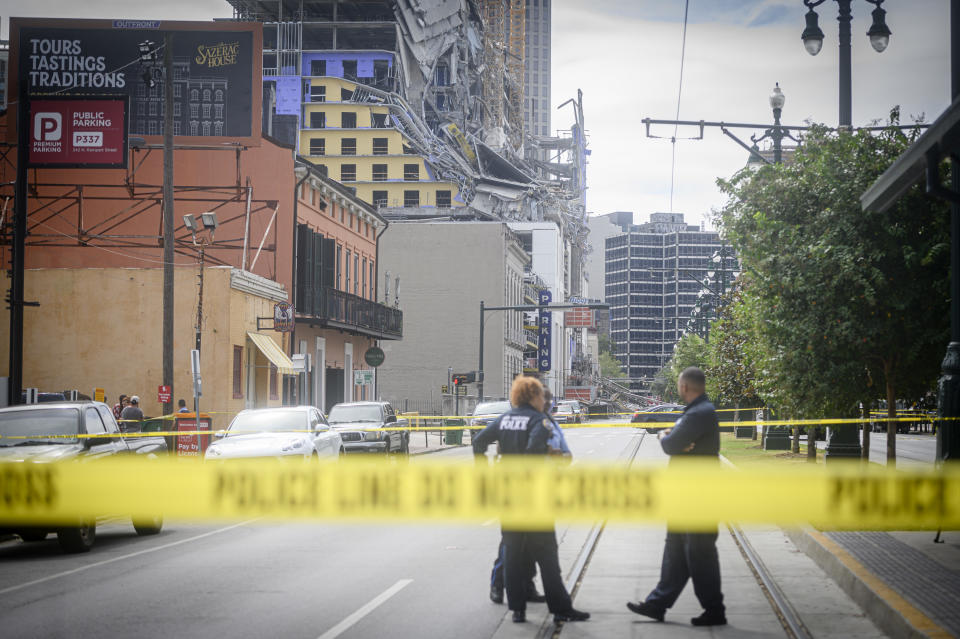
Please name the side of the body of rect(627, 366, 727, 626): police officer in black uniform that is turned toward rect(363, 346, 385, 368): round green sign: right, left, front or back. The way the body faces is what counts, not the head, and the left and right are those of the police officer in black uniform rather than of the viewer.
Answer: right

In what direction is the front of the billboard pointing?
toward the camera

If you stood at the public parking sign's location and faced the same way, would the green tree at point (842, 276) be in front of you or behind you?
in front

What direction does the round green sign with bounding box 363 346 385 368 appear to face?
toward the camera

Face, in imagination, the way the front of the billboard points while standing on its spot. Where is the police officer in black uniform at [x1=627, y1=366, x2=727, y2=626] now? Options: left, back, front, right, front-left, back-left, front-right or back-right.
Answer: front

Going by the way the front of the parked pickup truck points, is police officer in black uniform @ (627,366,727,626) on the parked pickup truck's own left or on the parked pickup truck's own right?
on the parked pickup truck's own left

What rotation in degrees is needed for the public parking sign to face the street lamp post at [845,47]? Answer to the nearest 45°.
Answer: approximately 45° to its left

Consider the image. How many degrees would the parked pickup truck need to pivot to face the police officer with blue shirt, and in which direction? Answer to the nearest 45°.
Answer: approximately 90° to its left

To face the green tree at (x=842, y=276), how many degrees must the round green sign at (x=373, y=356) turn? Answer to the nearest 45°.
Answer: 0° — it already faces it

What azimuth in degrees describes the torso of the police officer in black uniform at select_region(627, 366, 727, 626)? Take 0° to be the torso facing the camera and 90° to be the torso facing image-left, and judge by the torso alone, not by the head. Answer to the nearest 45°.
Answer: approximately 90°
